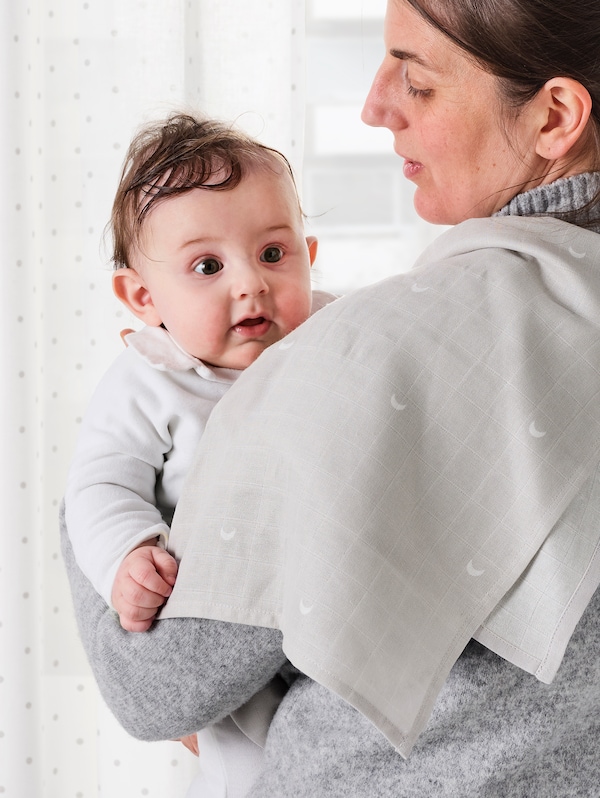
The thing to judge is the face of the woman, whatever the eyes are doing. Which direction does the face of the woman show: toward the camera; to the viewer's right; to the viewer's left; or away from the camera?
to the viewer's left

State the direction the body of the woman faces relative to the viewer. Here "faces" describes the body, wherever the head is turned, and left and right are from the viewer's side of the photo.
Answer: facing away from the viewer and to the left of the viewer

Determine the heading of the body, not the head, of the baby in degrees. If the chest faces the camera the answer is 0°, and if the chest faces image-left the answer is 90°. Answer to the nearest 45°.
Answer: approximately 315°
